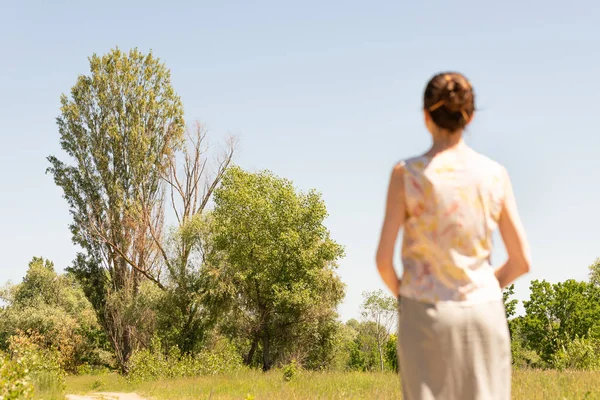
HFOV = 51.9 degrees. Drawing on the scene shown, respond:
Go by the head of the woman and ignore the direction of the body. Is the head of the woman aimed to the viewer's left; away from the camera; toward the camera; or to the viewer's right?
away from the camera

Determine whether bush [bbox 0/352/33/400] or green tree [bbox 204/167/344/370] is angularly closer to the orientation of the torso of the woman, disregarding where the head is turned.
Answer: the green tree

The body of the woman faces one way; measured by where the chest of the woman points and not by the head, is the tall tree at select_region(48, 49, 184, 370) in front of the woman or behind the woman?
in front

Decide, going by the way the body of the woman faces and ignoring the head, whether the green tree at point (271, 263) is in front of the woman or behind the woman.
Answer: in front

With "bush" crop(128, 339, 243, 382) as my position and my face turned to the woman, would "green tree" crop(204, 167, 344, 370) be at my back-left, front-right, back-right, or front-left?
back-left

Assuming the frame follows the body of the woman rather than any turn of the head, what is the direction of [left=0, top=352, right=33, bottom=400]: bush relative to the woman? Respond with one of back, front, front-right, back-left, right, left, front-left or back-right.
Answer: front-left

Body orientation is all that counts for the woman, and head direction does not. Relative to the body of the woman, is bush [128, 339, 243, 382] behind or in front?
in front

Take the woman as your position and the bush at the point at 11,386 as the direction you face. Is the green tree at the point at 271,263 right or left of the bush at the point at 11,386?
right

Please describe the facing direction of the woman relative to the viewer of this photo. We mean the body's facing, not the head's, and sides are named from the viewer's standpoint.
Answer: facing away from the viewer
